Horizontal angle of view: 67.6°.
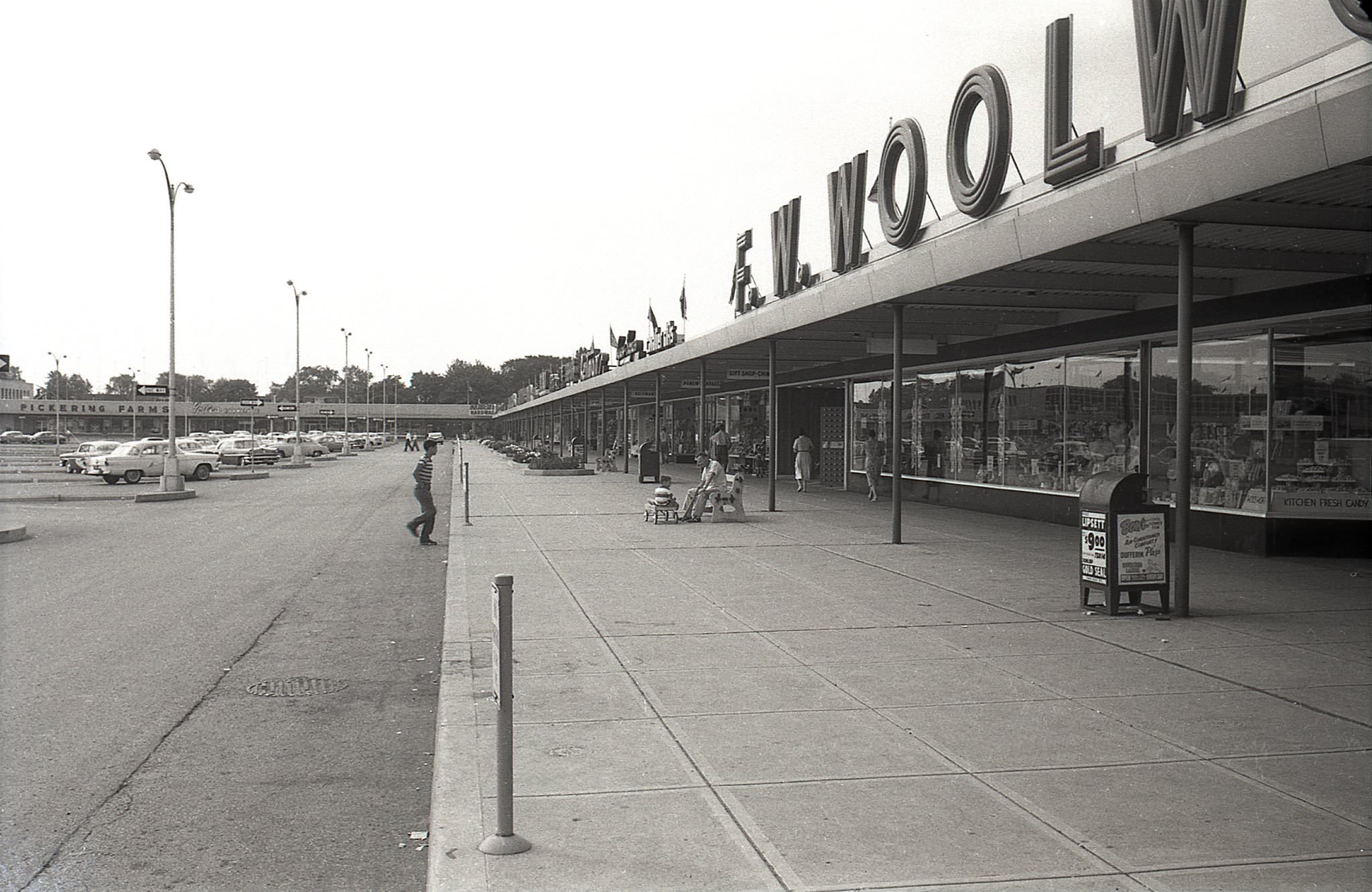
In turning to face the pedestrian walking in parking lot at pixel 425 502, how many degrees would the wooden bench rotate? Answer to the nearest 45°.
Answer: approximately 45° to its left

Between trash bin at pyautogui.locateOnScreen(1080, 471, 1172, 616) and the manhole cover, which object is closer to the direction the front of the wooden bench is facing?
the manhole cover

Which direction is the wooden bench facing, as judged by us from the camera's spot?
facing to the left of the viewer

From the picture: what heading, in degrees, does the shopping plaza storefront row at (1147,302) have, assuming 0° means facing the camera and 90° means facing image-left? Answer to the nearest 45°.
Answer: approximately 45°

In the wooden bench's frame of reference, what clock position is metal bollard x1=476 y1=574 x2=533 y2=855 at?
The metal bollard is roughly at 9 o'clock from the wooden bench.
